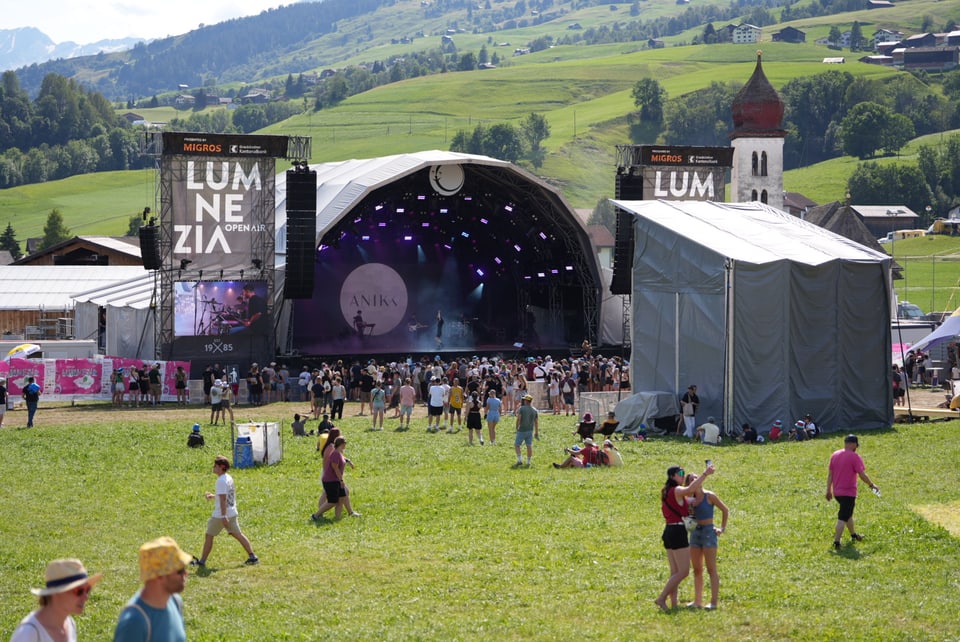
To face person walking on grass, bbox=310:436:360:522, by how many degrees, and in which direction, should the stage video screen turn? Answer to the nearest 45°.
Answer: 0° — it already faces them

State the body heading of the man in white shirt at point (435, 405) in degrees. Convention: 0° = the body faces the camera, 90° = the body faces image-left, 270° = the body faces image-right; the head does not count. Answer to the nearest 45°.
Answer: approximately 180°

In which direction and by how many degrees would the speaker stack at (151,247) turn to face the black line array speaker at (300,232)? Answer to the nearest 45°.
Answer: approximately 135° to its left

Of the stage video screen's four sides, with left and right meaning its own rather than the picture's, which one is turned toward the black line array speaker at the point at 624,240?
left

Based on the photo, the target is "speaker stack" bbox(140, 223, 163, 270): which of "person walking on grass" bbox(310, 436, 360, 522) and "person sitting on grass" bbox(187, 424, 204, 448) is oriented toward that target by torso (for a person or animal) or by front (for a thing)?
the person sitting on grass

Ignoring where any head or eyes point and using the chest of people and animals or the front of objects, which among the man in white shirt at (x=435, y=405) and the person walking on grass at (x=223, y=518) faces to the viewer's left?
the person walking on grass

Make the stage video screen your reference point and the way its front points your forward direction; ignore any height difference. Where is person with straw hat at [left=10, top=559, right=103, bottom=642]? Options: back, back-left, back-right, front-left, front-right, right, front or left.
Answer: front

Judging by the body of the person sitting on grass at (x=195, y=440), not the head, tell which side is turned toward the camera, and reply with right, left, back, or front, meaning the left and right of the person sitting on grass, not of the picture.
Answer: back

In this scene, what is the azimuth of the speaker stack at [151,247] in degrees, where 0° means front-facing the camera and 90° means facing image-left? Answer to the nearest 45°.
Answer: approximately 45°

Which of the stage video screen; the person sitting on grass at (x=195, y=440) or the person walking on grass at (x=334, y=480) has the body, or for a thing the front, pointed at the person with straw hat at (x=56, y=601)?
the stage video screen

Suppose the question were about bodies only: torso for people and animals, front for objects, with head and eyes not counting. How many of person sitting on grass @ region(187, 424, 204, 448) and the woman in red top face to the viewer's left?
0

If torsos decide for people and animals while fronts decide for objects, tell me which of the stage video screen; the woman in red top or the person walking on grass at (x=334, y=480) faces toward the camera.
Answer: the stage video screen

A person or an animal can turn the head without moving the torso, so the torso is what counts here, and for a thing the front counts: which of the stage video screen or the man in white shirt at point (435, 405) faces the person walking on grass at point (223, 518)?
the stage video screen

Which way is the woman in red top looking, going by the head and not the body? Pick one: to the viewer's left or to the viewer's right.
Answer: to the viewer's right
